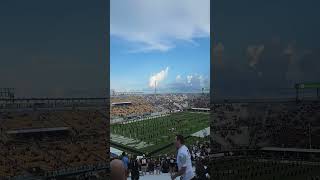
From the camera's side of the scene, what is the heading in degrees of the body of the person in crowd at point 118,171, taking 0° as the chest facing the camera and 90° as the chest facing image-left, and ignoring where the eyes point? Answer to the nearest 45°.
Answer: approximately 180°

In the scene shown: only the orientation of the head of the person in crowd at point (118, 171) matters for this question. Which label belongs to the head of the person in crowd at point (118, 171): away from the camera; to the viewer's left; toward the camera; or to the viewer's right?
away from the camera
